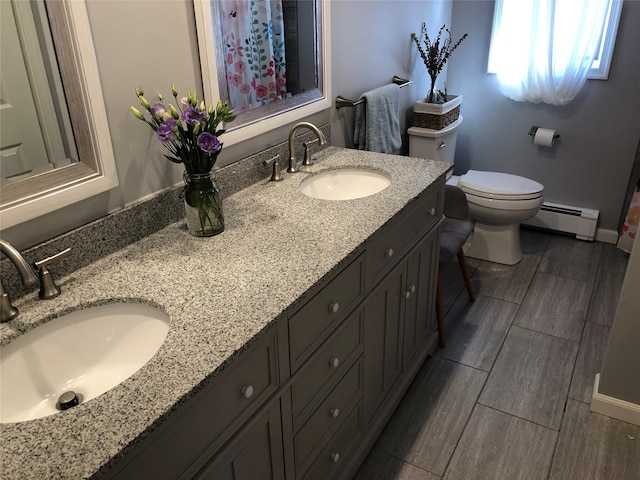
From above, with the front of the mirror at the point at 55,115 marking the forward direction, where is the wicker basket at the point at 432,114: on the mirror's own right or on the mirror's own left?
on the mirror's own left

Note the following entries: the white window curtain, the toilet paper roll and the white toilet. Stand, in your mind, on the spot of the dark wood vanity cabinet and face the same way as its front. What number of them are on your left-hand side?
3

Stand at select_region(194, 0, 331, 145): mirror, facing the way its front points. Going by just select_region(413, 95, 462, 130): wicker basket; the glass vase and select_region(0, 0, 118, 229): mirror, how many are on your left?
1

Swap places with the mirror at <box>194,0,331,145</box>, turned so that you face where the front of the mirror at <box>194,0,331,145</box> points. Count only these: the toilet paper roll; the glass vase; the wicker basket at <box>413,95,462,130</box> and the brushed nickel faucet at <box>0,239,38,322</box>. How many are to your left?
2

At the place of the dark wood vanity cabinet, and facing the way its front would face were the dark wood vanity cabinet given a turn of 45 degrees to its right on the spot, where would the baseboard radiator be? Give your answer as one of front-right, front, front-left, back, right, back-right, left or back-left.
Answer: back-left

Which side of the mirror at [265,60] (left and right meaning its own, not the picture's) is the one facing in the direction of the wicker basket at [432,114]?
left

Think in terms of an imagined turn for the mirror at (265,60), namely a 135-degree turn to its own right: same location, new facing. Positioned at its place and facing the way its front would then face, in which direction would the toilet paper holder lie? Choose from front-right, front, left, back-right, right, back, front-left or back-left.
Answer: back-right

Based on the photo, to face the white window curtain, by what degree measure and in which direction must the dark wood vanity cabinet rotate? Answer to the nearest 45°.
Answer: approximately 90° to its left

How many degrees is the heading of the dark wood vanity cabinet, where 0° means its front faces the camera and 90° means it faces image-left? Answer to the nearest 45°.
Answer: approximately 315°

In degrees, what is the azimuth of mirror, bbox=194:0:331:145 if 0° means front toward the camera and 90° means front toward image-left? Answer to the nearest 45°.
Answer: approximately 315°

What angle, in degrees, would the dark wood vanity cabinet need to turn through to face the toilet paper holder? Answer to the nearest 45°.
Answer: approximately 90° to its left

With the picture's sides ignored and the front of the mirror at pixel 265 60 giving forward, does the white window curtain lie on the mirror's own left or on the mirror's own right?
on the mirror's own left
